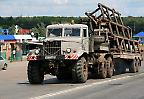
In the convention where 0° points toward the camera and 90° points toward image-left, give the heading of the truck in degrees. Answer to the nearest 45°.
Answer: approximately 45°
